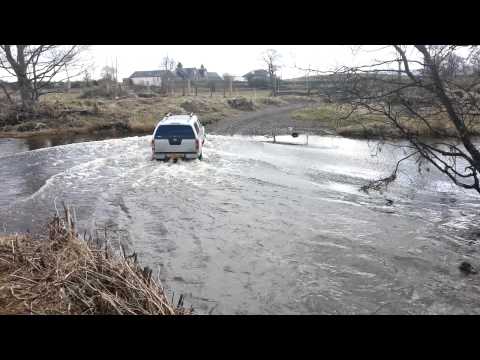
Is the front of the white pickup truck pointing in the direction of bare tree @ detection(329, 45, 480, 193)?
no

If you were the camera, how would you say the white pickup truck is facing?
facing away from the viewer
